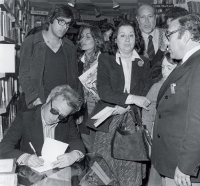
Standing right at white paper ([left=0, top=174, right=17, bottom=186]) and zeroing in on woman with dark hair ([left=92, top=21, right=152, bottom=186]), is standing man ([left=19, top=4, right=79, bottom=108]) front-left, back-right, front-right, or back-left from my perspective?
front-left

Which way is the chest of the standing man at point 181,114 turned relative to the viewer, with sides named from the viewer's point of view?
facing to the left of the viewer

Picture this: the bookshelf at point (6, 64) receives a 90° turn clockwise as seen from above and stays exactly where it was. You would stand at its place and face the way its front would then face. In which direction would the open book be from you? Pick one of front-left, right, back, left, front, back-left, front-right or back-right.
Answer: front

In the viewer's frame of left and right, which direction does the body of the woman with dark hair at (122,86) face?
facing the viewer

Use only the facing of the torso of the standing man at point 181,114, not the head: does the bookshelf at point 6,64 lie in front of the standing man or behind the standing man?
in front

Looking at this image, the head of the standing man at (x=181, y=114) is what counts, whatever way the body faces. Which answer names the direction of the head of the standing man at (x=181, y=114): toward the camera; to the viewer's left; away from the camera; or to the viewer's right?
to the viewer's left

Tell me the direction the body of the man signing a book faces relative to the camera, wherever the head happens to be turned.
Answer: toward the camera

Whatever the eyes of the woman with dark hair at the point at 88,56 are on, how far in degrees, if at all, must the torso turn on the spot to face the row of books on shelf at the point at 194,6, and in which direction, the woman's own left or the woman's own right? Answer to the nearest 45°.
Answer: approximately 180°

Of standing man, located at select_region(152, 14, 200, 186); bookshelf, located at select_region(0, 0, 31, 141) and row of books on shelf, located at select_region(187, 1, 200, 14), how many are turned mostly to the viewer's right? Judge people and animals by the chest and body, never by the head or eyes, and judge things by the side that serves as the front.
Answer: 1

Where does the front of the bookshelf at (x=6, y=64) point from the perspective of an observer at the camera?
facing to the right of the viewer

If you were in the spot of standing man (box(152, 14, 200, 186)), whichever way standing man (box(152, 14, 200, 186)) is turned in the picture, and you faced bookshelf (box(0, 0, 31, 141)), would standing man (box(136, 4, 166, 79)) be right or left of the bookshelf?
right

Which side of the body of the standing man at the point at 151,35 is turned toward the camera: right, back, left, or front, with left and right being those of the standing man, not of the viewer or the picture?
front

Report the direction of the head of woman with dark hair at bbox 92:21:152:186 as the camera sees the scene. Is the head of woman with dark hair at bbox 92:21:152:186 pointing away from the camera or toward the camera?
toward the camera

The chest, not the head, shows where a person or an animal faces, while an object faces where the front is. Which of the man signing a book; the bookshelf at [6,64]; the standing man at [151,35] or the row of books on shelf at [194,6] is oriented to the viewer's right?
the bookshelf

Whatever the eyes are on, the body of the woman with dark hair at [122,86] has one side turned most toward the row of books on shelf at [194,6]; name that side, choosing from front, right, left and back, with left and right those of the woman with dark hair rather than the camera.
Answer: back
